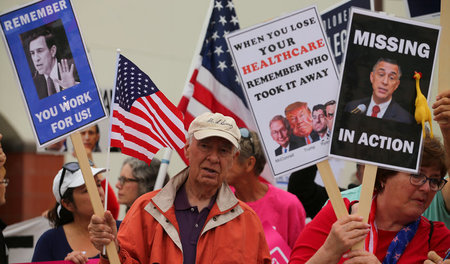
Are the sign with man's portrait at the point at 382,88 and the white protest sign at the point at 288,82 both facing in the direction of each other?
no

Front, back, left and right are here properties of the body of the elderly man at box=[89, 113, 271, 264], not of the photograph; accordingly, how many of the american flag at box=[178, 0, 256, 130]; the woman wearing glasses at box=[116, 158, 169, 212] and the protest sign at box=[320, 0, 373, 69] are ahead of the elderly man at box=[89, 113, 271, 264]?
0

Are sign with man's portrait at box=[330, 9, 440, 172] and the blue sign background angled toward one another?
no

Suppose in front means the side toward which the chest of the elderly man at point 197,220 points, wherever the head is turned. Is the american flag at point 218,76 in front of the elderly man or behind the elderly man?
behind

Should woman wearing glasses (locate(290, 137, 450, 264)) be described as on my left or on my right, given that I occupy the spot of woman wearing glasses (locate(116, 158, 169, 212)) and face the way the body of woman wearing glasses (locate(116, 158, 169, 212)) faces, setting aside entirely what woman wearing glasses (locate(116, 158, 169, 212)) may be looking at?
on my left

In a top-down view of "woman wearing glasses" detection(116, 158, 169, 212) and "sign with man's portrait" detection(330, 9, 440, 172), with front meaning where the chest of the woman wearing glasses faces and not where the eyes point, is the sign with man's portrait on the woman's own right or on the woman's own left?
on the woman's own left

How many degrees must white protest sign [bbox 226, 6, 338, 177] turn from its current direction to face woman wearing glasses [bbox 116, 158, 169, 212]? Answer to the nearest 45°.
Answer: approximately 135° to its right

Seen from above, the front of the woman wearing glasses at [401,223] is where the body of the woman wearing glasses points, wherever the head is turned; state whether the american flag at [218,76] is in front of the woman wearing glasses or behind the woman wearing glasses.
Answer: behind

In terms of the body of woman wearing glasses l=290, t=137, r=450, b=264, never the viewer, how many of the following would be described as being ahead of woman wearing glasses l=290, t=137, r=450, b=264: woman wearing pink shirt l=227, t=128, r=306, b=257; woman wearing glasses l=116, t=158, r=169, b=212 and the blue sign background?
0

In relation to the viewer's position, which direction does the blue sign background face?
facing the viewer

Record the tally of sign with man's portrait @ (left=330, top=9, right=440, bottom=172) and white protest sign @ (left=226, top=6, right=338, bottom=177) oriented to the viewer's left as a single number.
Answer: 0

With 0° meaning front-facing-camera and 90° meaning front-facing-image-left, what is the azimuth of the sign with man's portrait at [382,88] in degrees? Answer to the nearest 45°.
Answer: approximately 0°

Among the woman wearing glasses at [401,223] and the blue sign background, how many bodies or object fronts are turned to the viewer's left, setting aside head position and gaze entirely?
0

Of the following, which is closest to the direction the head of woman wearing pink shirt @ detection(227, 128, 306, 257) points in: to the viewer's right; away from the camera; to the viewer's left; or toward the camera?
to the viewer's left

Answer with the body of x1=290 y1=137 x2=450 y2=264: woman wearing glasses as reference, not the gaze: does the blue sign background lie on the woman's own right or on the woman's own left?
on the woman's own right

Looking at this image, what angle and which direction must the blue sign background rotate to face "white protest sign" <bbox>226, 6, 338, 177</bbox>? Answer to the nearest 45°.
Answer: approximately 90° to its left

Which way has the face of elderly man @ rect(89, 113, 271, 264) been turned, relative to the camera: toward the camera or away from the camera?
toward the camera

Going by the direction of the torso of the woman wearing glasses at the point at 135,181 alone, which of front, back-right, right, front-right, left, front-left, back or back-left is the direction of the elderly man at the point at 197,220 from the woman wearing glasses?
left

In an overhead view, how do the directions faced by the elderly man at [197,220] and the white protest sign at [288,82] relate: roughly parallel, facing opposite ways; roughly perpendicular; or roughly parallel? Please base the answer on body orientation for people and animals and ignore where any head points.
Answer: roughly parallel
